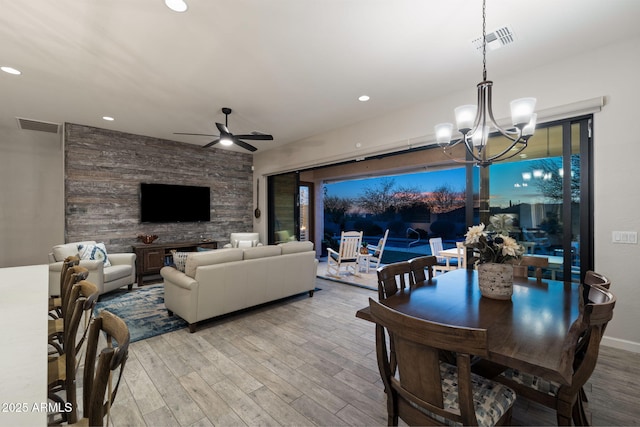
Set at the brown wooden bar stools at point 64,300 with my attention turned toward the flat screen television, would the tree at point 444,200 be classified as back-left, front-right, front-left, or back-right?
front-right

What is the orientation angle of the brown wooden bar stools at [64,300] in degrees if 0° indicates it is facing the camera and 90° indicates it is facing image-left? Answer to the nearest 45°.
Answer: approximately 90°

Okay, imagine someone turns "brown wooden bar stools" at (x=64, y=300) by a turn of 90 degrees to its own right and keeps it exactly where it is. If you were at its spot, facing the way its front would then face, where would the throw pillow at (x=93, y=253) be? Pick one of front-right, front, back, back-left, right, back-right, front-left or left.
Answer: front

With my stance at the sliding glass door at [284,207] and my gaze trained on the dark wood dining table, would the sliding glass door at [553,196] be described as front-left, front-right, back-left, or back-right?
front-left

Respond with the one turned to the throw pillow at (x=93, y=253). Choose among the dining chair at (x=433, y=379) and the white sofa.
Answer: the white sofa

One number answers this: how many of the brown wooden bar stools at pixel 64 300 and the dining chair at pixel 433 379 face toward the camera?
0

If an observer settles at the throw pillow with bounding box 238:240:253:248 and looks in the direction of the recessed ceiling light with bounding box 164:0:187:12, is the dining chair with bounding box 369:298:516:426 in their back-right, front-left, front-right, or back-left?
front-left

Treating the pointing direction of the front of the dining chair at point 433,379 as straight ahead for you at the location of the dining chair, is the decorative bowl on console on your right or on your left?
on your left

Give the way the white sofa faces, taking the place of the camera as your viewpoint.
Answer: facing away from the viewer and to the left of the viewer

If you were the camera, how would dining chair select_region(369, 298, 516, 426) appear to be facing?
facing away from the viewer and to the right of the viewer

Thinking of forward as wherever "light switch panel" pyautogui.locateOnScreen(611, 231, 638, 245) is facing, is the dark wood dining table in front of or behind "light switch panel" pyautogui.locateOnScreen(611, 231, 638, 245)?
in front

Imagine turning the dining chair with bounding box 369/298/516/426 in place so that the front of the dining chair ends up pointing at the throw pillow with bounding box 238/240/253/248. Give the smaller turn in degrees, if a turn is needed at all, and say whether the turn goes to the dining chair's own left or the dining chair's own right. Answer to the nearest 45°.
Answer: approximately 90° to the dining chair's own left
